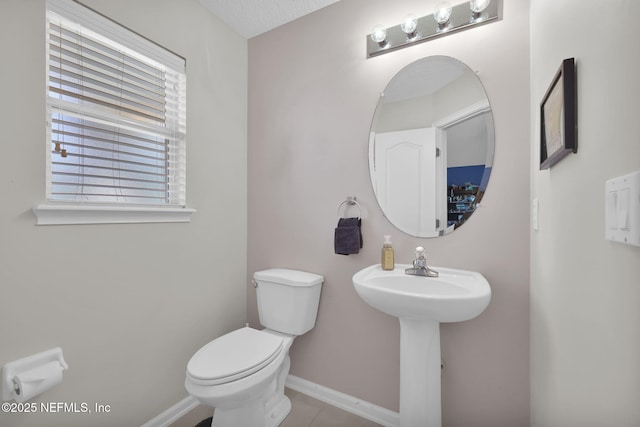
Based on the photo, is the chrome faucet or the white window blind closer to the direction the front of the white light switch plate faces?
the white window blind

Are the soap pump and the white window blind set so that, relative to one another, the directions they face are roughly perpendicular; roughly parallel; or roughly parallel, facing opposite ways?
roughly perpendicular

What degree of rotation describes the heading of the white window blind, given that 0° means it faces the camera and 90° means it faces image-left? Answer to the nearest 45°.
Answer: approximately 315°

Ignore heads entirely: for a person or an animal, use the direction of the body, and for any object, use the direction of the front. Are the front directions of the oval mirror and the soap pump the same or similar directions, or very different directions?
same or similar directions

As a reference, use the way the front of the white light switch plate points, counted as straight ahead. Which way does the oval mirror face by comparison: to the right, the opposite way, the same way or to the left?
to the left

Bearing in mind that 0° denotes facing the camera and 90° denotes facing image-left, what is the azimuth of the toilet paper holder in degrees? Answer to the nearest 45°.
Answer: approximately 315°

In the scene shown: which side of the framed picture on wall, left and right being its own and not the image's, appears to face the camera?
left

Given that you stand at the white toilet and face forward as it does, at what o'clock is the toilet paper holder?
The toilet paper holder is roughly at 1 o'clock from the white toilet.

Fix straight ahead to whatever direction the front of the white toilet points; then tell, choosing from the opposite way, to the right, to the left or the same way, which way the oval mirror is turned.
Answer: the same way

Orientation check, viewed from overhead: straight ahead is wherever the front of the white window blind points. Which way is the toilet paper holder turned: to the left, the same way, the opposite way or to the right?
the same way

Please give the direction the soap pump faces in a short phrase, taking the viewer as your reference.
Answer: facing the viewer

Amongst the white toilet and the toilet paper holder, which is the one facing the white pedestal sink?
the toilet paper holder

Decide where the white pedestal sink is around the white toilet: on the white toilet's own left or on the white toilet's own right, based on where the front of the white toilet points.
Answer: on the white toilet's own left

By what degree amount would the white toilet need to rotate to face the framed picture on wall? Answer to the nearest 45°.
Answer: approximately 90° to its left

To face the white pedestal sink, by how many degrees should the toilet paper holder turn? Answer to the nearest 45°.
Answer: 0° — it already faces it

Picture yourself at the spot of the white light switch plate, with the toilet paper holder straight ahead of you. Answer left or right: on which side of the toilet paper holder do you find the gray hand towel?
right

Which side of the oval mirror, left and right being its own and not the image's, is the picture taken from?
front

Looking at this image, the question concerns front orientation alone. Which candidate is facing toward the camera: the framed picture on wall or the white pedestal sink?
the white pedestal sink
